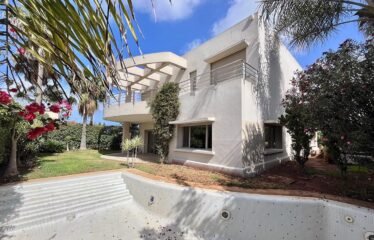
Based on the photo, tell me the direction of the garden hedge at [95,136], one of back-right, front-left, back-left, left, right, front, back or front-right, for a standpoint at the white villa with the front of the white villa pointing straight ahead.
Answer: right

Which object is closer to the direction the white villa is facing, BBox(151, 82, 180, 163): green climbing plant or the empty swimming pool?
the empty swimming pool

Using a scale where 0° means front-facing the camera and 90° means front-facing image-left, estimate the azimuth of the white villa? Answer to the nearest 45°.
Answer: approximately 45°

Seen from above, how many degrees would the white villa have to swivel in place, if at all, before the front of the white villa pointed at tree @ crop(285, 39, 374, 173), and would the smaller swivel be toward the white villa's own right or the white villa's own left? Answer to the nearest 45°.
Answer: approximately 90° to the white villa's own left

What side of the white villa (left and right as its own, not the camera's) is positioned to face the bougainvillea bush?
front

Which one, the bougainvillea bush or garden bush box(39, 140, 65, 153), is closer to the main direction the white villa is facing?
the bougainvillea bush

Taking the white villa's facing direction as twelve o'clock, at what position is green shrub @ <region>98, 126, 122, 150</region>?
The green shrub is roughly at 3 o'clock from the white villa.

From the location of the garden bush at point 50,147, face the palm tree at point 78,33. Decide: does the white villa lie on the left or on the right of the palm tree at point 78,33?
left

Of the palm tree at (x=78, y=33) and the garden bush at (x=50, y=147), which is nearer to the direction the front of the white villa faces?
the palm tree

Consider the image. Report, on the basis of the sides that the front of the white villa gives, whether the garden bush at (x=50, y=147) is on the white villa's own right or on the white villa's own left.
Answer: on the white villa's own right
